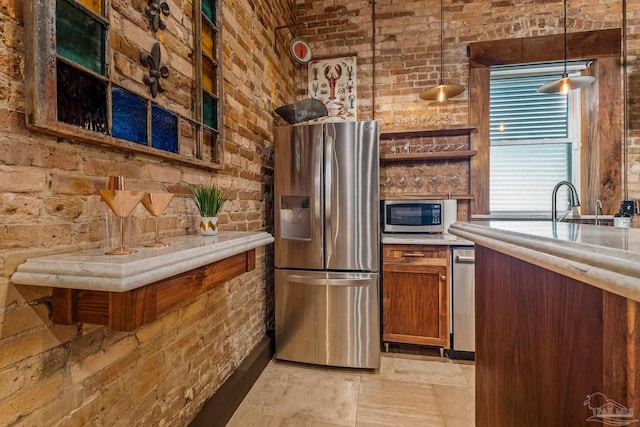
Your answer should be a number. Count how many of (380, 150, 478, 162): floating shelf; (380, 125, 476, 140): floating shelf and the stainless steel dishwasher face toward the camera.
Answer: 3

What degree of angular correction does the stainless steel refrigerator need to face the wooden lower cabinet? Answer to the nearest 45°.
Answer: approximately 90° to its left

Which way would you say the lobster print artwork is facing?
toward the camera

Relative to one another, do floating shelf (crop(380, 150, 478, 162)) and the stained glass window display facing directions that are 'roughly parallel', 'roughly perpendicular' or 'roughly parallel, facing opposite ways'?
roughly perpendicular

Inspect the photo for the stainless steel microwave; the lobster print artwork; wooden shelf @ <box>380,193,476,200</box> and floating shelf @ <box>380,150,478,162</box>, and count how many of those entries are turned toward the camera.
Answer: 4

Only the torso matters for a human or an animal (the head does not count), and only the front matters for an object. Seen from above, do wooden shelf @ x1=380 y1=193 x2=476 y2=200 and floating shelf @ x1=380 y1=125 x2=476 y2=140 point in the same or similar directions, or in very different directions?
same or similar directions

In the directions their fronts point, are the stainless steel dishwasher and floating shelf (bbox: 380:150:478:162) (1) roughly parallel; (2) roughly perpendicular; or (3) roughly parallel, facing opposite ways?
roughly parallel

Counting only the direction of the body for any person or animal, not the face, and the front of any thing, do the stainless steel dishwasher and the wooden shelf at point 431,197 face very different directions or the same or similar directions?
same or similar directions

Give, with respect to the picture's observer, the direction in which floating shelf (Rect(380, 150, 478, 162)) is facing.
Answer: facing the viewer

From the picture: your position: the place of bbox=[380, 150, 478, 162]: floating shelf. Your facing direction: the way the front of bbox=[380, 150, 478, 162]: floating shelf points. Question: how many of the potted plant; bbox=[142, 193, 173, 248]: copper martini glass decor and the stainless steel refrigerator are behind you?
0

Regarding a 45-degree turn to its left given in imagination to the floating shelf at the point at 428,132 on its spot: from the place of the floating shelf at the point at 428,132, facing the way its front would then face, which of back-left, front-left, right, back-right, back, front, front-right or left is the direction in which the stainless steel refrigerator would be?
right

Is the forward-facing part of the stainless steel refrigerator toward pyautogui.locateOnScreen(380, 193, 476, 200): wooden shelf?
no

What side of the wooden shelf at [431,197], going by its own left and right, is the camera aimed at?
front

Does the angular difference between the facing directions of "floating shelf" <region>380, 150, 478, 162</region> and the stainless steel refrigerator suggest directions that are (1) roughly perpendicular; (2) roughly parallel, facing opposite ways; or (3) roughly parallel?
roughly parallel
